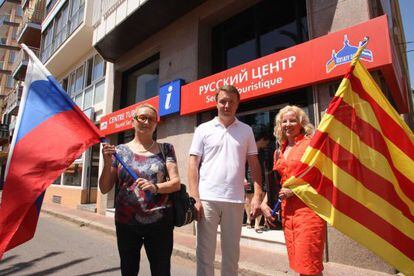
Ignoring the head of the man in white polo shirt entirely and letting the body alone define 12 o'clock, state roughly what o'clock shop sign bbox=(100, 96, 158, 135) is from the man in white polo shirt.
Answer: The shop sign is roughly at 5 o'clock from the man in white polo shirt.

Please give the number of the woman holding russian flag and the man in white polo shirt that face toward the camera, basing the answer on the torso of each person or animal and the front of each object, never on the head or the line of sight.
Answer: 2

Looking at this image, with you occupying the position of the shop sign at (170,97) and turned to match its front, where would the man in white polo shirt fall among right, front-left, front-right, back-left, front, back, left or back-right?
front-left

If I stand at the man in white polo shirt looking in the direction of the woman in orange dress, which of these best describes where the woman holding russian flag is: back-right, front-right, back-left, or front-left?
back-right

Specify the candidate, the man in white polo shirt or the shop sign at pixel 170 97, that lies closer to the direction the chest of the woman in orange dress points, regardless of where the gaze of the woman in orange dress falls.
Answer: the man in white polo shirt

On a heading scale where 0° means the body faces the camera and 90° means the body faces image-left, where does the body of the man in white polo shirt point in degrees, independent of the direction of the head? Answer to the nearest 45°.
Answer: approximately 0°
